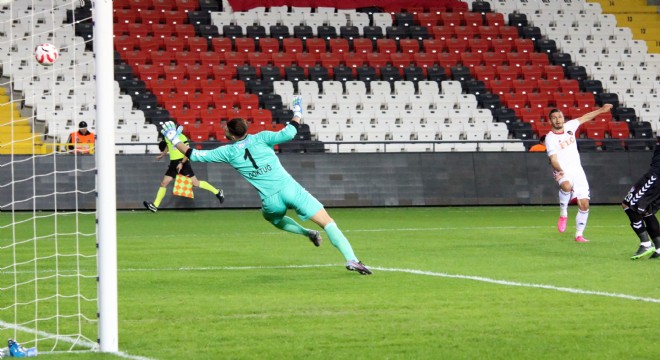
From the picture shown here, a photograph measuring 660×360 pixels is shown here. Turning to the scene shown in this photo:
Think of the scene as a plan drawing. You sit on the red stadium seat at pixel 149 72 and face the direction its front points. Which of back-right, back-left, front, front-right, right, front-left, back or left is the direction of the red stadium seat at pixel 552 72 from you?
left

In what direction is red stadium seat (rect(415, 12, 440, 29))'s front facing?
toward the camera

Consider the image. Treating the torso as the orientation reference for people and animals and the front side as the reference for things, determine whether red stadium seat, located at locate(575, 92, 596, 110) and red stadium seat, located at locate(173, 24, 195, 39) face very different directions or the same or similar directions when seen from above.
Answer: same or similar directions

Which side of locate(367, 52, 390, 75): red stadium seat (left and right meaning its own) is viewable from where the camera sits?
front

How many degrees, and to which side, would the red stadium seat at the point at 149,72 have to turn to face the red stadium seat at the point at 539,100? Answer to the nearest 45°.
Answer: approximately 90° to its left

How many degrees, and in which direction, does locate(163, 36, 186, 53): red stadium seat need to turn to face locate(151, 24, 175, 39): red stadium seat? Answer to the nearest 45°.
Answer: approximately 135° to its right

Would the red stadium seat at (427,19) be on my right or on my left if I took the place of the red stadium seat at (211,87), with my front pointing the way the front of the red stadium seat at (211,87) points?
on my left

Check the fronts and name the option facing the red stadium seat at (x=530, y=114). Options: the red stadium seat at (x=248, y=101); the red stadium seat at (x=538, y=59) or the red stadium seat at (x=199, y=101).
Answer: the red stadium seat at (x=538, y=59)

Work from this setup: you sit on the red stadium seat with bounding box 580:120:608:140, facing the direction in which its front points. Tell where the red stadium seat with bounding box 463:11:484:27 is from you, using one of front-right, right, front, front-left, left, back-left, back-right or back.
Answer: back-right

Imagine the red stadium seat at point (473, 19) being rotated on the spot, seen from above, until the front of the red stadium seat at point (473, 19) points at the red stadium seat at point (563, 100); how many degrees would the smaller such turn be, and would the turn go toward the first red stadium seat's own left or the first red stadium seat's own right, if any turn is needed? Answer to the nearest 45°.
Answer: approximately 45° to the first red stadium seat's own left

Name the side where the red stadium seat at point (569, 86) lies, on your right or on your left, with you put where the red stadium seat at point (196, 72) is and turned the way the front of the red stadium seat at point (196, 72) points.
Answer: on your left

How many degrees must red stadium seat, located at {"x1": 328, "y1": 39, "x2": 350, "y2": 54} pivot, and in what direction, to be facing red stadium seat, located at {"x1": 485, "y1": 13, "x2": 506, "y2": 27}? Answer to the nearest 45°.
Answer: approximately 135° to its left

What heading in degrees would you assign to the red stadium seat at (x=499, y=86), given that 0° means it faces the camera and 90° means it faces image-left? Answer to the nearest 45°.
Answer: approximately 0°

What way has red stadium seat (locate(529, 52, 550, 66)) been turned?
toward the camera

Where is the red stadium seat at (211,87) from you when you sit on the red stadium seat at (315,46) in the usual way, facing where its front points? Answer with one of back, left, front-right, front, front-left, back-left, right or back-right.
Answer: front-right

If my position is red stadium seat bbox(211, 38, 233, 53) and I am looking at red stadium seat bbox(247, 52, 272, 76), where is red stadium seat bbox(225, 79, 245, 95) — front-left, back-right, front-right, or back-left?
front-right
